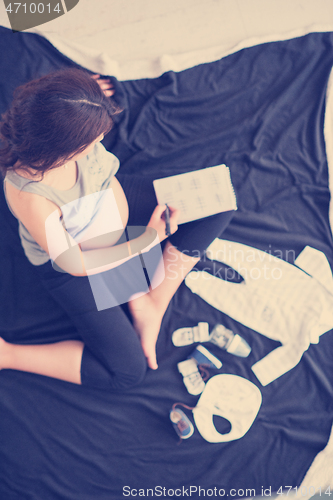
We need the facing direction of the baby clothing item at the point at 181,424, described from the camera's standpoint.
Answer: facing the viewer and to the right of the viewer
